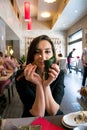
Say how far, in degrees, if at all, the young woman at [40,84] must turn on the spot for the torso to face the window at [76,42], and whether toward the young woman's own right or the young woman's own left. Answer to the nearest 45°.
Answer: approximately 180°

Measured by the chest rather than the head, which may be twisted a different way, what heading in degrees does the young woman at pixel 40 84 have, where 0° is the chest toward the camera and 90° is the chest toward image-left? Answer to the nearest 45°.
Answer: approximately 0°
